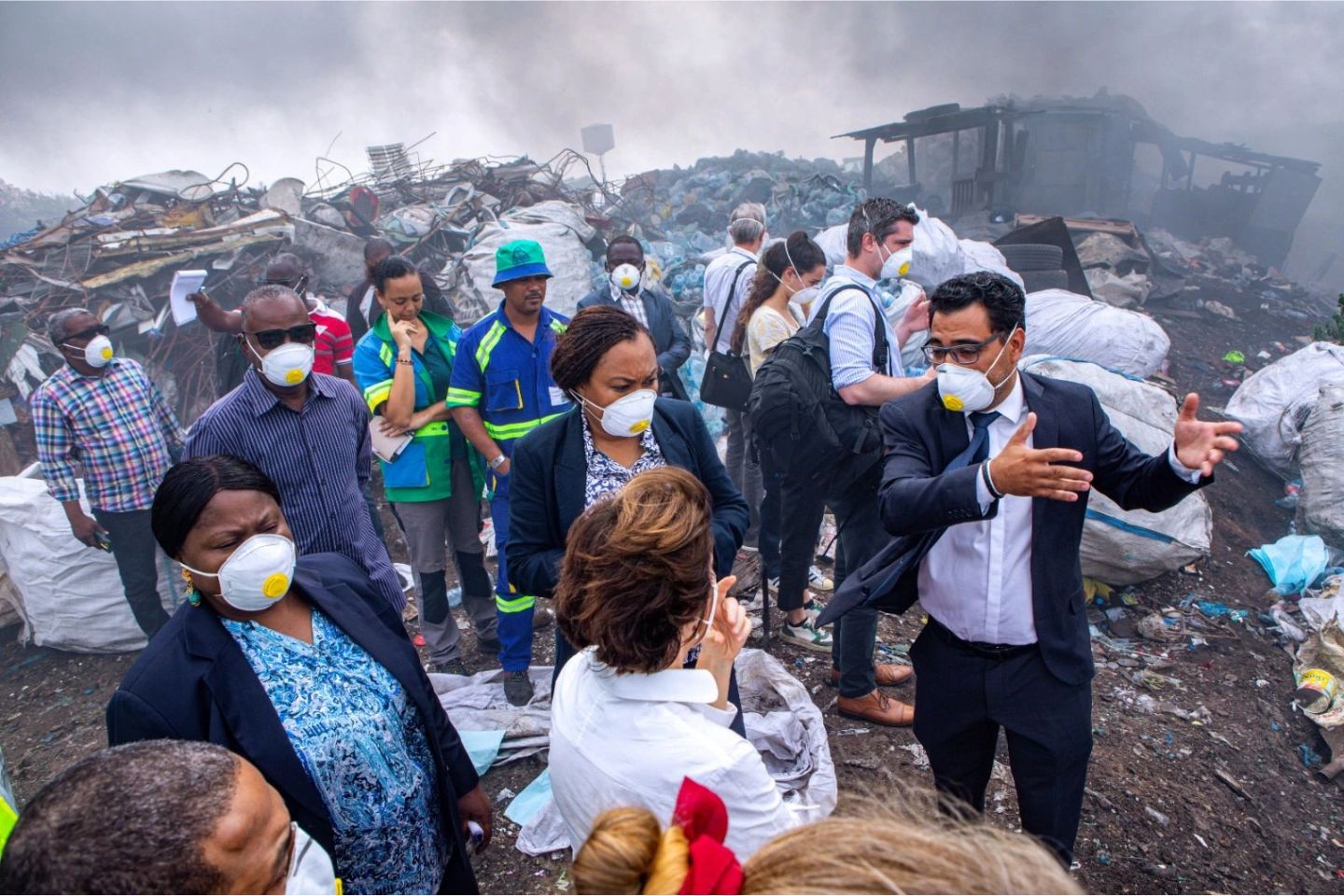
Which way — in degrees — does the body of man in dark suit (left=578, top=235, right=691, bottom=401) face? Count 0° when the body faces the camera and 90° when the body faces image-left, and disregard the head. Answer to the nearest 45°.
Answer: approximately 0°

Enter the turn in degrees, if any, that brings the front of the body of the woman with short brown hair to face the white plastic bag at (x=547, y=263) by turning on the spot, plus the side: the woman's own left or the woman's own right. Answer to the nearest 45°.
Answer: approximately 45° to the woman's own left

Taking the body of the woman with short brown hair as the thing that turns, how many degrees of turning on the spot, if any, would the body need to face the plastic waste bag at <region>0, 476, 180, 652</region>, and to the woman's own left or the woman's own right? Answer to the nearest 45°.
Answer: approximately 90° to the woman's own left

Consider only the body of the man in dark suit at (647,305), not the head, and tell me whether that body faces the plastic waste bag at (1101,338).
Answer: no

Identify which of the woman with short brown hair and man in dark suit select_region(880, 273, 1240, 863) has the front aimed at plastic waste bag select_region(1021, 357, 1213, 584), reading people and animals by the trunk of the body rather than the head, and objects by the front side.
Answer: the woman with short brown hair

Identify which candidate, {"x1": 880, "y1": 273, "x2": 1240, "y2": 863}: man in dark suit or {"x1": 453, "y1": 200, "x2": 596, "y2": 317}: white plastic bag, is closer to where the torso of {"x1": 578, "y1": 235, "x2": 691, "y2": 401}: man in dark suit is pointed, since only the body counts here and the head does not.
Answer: the man in dark suit

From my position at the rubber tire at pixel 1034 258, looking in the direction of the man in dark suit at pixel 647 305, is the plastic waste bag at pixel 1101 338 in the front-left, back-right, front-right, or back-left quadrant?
front-left

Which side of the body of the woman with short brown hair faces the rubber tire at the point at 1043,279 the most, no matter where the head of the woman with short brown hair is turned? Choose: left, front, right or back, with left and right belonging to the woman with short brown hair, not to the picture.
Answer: front

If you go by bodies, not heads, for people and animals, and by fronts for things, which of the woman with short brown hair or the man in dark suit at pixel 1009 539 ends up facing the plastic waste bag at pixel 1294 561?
the woman with short brown hair

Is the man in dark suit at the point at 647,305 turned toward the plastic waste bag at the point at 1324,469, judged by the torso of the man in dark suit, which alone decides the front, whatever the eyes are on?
no

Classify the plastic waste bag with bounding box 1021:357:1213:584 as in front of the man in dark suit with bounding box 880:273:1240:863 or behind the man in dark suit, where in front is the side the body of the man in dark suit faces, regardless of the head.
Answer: behind

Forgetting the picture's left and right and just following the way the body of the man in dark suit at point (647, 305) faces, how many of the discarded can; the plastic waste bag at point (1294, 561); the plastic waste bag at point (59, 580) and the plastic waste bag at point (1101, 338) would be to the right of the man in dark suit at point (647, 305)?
1

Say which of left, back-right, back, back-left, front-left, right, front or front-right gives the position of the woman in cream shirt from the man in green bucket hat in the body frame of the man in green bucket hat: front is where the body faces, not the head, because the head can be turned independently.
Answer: front-left

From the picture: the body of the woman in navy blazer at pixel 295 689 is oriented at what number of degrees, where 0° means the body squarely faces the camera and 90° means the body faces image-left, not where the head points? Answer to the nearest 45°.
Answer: approximately 315°
